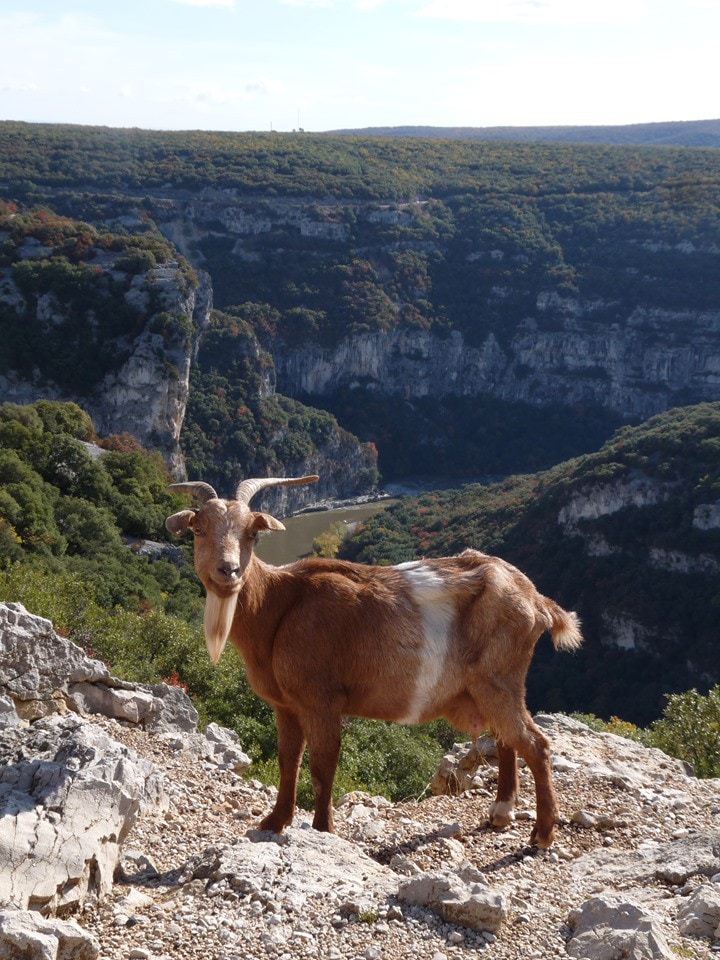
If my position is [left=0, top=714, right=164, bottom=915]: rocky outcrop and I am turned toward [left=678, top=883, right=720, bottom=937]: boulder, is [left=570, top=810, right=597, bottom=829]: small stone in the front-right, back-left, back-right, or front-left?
front-left

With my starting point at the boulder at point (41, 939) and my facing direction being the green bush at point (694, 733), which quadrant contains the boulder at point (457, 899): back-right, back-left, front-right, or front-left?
front-right

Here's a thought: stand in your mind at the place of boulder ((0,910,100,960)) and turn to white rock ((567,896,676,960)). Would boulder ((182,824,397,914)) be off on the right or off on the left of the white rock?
left

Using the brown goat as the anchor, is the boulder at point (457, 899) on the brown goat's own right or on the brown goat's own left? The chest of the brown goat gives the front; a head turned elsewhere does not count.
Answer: on the brown goat's own left

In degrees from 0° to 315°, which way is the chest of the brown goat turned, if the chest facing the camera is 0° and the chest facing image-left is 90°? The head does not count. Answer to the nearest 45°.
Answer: approximately 90°

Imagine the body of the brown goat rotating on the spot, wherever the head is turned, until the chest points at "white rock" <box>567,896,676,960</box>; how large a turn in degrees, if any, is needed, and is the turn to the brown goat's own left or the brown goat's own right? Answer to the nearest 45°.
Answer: approximately 135° to the brown goat's own left

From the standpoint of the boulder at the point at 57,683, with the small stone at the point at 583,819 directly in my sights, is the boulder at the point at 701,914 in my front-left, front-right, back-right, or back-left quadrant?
front-right

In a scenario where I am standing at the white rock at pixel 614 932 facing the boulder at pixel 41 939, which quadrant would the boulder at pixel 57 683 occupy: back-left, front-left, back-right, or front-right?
front-right

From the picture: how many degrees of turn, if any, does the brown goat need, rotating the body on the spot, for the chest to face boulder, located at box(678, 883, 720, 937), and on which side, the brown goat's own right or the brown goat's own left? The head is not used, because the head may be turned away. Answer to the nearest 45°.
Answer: approximately 135° to the brown goat's own left

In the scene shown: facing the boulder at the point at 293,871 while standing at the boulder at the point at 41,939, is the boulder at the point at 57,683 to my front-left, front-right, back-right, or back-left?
front-left

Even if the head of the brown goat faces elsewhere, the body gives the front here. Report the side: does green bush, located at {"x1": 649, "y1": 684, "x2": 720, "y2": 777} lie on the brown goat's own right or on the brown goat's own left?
on the brown goat's own right

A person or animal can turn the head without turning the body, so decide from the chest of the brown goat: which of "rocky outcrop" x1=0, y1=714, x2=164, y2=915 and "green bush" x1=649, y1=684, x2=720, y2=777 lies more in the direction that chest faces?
the rocky outcrop

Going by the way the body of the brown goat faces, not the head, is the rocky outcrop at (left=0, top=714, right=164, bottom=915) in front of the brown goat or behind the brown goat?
in front

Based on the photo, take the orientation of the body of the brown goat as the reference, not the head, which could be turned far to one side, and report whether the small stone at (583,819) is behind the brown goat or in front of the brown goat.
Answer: behind

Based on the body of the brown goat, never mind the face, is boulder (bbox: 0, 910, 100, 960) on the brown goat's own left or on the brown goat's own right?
on the brown goat's own left
